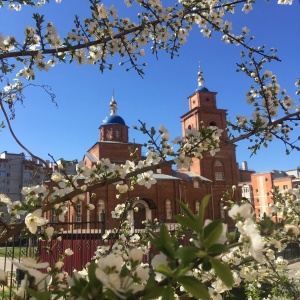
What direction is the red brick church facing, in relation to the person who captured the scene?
facing the viewer and to the right of the viewer

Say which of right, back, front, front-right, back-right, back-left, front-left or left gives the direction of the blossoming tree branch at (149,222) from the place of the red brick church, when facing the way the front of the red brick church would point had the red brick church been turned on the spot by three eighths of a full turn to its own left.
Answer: back
